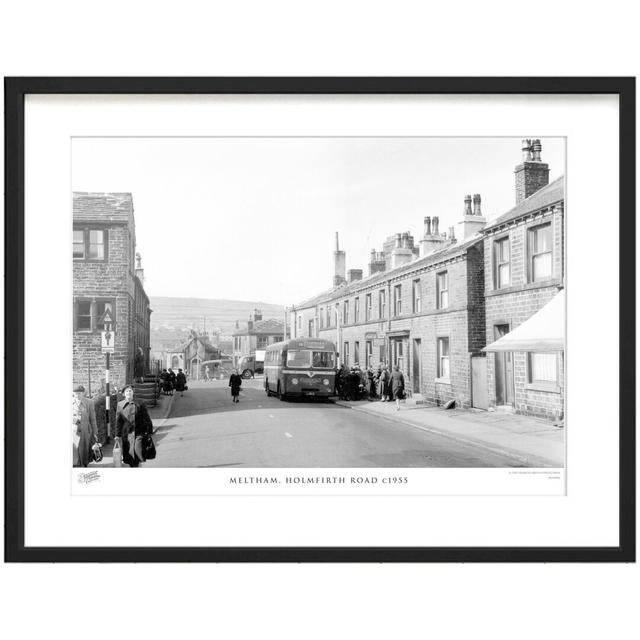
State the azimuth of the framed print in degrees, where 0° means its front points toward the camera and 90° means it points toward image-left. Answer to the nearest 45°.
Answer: approximately 0°
